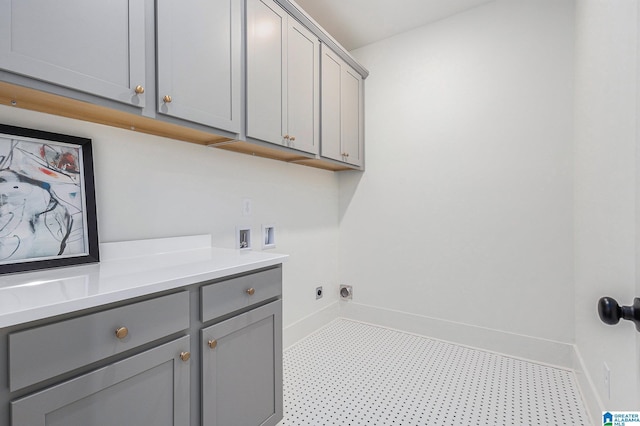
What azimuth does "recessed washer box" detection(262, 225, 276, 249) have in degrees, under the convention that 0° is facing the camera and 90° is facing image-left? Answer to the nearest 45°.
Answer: approximately 315°

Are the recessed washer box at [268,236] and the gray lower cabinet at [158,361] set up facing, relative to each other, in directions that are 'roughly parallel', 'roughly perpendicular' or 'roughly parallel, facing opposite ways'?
roughly parallel

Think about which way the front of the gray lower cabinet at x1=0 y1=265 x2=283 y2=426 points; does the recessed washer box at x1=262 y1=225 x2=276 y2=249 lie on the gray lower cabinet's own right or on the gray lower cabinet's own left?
on the gray lower cabinet's own left

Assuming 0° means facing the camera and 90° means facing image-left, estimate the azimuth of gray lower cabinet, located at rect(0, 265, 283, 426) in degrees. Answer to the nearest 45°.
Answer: approximately 315°

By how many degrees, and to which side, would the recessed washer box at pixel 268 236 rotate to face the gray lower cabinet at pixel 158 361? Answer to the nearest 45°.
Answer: approximately 45° to its right

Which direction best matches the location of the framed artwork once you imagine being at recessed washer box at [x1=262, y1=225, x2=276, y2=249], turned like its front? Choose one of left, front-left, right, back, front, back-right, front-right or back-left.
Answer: right

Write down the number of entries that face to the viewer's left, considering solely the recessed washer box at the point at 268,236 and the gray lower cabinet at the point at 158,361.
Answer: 0
